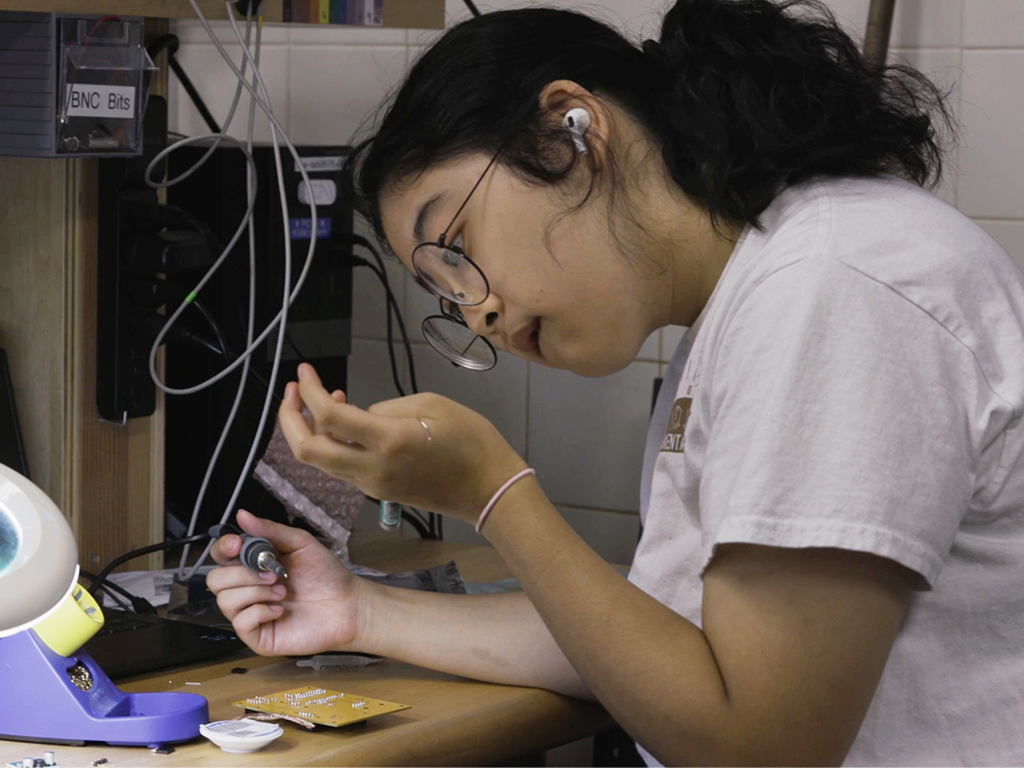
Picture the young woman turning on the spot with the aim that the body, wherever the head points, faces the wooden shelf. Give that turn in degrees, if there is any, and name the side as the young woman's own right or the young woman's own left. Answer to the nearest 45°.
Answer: approximately 45° to the young woman's own right

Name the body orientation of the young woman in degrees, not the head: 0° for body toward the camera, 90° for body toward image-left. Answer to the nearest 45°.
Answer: approximately 90°

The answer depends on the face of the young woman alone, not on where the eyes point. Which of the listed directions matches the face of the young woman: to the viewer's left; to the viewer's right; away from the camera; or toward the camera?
to the viewer's left

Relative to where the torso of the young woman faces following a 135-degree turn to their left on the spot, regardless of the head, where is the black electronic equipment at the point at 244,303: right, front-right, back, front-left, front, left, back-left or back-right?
back

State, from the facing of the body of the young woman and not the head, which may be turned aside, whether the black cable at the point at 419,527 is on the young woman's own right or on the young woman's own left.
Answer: on the young woman's own right
